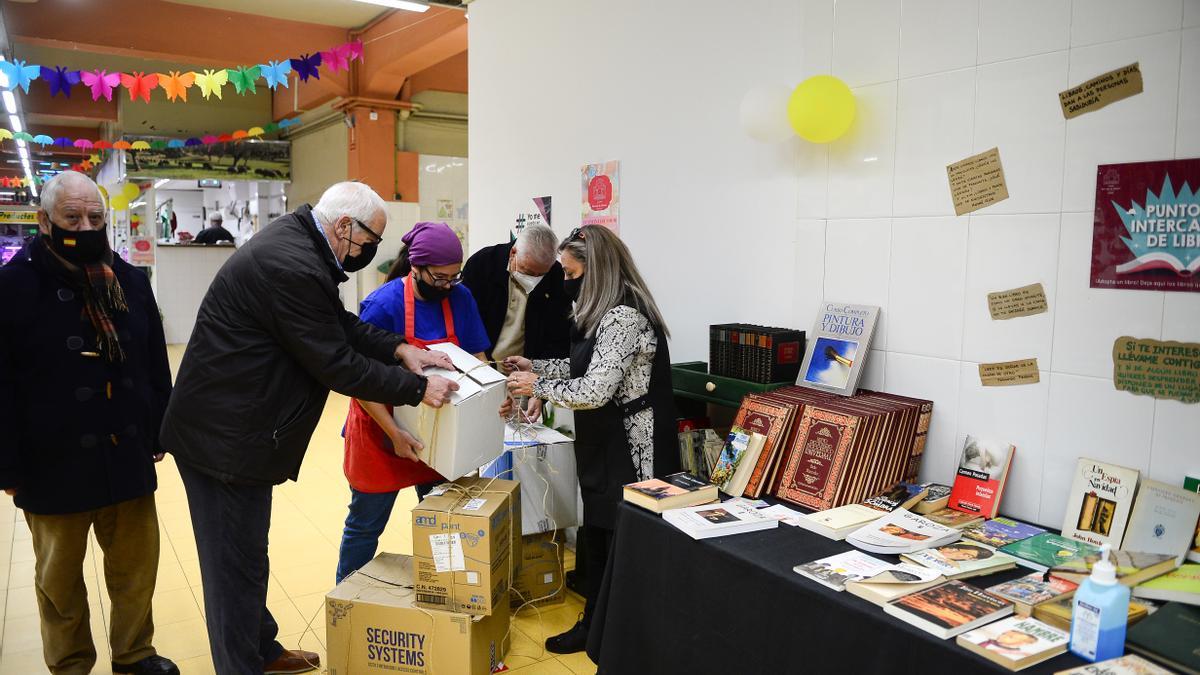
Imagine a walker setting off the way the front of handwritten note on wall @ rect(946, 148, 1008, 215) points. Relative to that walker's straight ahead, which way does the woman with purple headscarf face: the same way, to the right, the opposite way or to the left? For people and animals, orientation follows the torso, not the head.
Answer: to the left

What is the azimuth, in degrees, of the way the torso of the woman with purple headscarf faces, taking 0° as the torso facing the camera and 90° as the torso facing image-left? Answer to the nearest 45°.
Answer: approximately 315°

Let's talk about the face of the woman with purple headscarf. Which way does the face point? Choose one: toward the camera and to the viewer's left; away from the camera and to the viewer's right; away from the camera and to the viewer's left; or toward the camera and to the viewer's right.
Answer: toward the camera and to the viewer's right

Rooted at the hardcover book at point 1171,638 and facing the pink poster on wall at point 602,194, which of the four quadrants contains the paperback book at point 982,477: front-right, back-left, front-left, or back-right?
front-right

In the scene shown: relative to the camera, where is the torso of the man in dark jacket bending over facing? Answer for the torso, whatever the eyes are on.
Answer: to the viewer's right

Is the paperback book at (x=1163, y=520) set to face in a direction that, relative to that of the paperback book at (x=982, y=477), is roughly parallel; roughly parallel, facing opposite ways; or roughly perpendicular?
roughly parallel

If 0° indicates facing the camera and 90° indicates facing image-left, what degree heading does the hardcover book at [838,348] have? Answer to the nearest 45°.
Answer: approximately 0°

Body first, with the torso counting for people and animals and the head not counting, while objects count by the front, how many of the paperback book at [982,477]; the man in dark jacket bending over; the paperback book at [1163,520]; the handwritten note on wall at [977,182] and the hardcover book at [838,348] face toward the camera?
4

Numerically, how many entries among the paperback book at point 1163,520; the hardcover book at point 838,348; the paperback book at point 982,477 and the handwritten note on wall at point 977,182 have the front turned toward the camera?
4

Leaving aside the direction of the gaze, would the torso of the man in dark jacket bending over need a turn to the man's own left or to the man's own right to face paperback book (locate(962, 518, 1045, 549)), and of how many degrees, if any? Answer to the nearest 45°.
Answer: approximately 45° to the man's own right

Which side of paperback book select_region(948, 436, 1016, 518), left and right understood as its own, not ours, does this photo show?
front

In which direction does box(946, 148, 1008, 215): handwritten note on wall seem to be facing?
toward the camera

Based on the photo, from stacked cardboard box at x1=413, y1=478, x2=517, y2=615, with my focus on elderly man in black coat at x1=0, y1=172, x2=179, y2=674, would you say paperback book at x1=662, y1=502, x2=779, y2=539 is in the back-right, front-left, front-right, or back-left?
back-left

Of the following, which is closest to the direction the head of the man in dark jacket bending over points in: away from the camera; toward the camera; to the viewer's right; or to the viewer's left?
to the viewer's right

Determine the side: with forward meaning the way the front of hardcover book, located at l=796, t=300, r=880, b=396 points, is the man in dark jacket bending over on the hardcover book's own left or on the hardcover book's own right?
on the hardcover book's own right

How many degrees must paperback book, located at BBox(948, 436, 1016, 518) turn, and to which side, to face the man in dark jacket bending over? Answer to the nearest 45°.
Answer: approximately 45° to its right

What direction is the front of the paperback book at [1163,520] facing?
toward the camera
